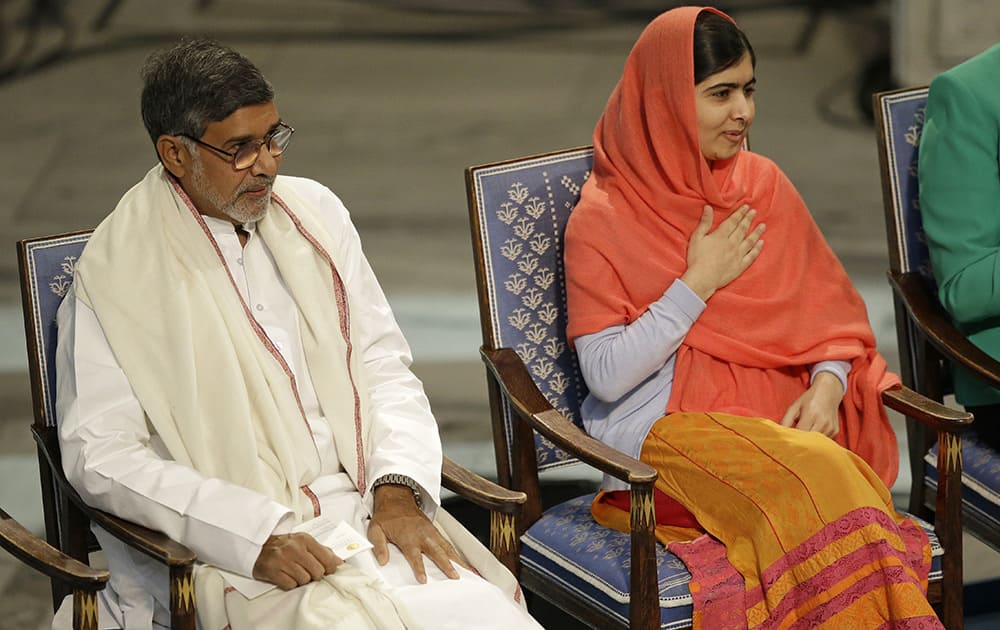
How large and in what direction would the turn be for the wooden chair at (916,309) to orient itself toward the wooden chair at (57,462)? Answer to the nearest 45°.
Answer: approximately 90° to its right

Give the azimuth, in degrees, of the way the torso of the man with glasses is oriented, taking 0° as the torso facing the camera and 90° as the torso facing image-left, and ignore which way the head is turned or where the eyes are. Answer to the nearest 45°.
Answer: approximately 315°

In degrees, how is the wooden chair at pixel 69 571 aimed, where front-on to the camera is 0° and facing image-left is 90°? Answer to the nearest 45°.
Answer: approximately 315°

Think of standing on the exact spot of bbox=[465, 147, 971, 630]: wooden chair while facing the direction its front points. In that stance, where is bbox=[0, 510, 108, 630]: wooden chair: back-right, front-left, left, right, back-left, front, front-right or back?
right

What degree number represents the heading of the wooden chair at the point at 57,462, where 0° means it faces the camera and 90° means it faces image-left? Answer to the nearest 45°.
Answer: approximately 315°

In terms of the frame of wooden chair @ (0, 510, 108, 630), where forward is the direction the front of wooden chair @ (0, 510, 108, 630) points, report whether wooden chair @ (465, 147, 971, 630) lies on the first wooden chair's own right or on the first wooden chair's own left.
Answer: on the first wooden chair's own left

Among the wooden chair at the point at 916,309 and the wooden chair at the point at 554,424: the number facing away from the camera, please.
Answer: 0

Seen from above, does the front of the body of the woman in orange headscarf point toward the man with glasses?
no

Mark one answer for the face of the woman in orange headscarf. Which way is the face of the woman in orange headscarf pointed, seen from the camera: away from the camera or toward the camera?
toward the camera

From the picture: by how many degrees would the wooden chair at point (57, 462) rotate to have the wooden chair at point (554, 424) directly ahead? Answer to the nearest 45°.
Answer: approximately 45° to its left

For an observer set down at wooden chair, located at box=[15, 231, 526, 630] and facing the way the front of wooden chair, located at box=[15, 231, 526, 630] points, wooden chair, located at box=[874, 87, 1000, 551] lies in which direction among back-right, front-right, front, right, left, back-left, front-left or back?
front-left

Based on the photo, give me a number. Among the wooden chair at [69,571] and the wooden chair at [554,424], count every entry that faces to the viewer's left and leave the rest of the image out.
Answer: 0

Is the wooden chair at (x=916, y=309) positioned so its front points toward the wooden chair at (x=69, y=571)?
no

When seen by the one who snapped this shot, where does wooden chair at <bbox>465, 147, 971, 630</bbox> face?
facing the viewer and to the right of the viewer

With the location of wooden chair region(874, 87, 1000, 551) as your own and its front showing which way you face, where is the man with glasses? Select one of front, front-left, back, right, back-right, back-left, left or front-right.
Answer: right
